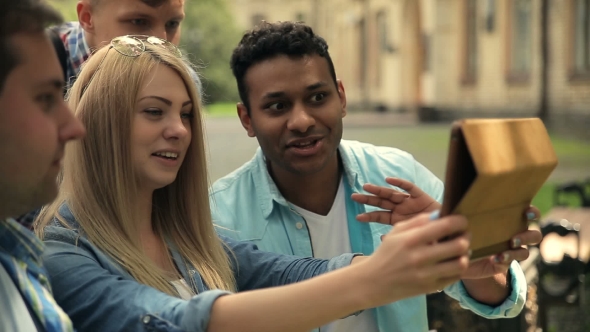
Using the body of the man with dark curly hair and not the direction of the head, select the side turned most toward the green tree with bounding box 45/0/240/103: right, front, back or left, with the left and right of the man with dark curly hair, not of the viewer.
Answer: back

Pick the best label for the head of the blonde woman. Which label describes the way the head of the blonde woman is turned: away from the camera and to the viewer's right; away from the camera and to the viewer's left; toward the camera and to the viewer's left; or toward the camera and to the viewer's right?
toward the camera and to the viewer's right

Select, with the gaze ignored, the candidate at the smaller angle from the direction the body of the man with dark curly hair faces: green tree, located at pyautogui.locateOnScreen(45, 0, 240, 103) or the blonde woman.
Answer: the blonde woman

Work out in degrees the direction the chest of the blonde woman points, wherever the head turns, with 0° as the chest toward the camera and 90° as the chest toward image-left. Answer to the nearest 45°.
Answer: approximately 315°

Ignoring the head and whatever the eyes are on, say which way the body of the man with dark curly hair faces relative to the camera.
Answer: toward the camera

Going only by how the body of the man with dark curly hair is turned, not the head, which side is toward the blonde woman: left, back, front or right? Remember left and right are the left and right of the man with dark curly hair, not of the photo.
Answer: right

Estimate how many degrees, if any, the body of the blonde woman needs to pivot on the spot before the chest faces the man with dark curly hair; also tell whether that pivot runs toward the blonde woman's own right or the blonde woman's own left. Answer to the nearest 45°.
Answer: approximately 90° to the blonde woman's own left

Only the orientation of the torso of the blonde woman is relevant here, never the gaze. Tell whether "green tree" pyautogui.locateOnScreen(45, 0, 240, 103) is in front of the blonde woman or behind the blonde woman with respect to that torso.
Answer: behind

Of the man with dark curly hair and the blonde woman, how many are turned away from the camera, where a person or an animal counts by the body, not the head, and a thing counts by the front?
0
